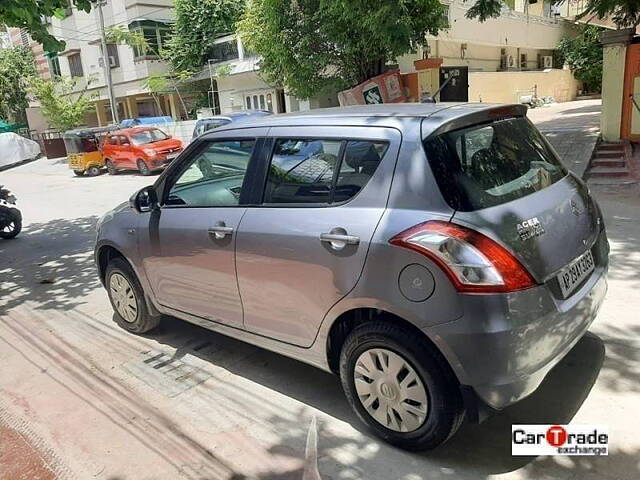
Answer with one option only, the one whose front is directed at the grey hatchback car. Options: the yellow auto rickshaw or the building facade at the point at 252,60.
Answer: the building facade

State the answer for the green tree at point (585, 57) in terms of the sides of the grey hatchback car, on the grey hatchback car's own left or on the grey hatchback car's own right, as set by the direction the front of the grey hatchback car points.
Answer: on the grey hatchback car's own right

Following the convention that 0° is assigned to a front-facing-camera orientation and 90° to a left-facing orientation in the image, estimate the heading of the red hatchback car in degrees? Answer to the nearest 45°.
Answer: approximately 315°

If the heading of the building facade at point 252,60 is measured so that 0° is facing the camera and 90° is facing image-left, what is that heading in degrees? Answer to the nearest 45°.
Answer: approximately 0°

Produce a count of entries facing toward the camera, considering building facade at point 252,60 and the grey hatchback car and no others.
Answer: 1

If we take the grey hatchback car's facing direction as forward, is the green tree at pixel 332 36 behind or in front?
in front

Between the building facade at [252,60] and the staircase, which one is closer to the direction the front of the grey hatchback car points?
the building facade

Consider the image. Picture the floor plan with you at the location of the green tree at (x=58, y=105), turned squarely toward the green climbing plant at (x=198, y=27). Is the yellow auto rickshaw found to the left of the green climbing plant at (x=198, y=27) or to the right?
right

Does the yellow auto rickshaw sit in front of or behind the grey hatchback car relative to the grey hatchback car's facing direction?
in front

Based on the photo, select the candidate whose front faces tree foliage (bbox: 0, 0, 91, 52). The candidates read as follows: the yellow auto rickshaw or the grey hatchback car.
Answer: the grey hatchback car
